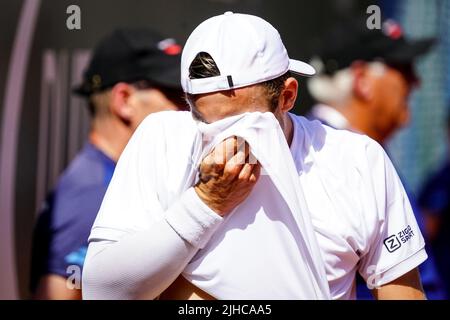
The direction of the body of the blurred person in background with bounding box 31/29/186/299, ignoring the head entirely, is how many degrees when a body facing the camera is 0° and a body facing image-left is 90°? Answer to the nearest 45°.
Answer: approximately 270°
